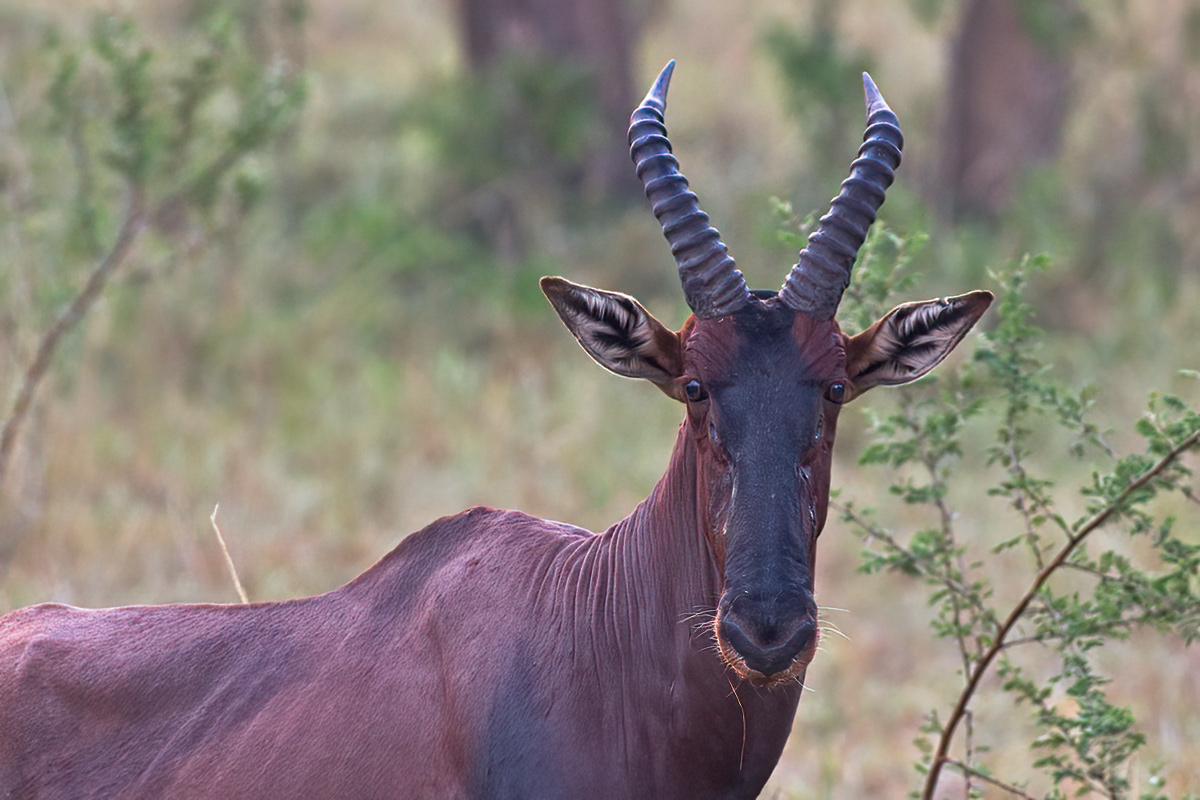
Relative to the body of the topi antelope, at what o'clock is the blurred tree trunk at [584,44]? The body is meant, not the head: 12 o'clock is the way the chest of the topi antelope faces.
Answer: The blurred tree trunk is roughly at 9 o'clock from the topi antelope.

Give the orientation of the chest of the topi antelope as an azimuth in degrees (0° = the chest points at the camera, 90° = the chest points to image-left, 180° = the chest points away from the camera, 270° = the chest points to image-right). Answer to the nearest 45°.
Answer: approximately 270°

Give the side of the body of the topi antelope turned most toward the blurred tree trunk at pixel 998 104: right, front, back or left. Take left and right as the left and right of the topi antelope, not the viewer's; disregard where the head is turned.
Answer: left

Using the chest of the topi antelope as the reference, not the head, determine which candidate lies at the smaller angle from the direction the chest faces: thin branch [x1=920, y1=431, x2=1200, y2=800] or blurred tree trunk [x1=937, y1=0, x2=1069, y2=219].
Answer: the thin branch

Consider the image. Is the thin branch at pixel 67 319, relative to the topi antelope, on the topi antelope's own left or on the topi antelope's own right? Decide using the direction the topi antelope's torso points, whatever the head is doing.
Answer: on the topi antelope's own left

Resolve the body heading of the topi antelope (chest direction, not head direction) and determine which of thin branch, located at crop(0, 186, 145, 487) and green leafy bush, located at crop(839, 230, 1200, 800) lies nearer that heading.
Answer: the green leafy bush
